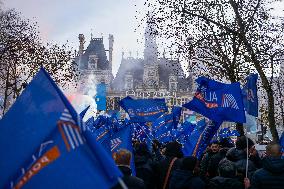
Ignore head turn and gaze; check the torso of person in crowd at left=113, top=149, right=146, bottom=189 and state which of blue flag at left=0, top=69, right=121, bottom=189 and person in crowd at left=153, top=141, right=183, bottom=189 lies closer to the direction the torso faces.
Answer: the person in crowd

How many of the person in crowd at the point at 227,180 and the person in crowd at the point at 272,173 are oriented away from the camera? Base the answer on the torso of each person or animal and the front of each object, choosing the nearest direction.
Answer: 2

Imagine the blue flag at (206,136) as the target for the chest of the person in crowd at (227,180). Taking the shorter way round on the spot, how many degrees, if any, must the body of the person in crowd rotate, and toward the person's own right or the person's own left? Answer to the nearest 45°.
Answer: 0° — they already face it

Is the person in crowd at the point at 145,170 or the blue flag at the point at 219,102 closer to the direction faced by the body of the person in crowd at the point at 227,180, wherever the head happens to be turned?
the blue flag

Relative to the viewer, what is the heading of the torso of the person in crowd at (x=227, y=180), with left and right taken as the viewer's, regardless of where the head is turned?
facing away from the viewer

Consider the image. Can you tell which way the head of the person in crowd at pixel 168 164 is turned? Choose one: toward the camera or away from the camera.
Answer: away from the camera

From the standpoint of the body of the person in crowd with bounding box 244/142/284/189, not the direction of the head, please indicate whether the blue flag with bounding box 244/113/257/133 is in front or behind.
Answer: in front

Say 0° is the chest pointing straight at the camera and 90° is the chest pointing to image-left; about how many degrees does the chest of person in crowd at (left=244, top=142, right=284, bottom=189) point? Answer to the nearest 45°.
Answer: approximately 180°

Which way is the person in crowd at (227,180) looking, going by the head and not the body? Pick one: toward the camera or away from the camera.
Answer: away from the camera

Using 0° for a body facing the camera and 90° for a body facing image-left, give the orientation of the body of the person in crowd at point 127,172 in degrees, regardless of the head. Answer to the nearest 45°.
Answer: approximately 180°

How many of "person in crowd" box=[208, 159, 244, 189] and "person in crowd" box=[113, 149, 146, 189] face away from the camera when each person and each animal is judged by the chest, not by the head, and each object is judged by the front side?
2

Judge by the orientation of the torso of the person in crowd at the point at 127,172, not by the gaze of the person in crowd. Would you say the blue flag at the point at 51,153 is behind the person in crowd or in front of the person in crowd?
behind
